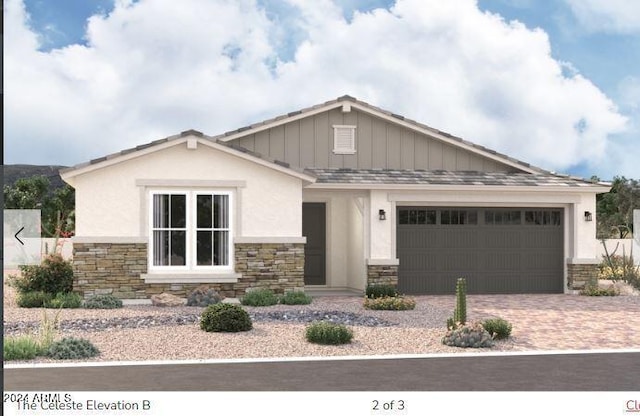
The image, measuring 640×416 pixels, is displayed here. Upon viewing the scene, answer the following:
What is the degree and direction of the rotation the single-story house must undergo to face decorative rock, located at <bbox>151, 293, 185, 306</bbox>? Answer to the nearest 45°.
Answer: approximately 45° to its right

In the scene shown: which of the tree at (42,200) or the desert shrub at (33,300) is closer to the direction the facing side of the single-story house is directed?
the desert shrub

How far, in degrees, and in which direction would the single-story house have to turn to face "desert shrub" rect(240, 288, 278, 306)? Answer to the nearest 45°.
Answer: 0° — it already faces it

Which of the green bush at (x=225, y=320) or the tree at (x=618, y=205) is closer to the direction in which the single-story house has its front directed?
the green bush

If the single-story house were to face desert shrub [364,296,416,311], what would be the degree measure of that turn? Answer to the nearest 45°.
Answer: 0° — it already faces it

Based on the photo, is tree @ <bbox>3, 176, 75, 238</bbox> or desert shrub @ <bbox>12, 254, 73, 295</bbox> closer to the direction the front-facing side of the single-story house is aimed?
the desert shrub

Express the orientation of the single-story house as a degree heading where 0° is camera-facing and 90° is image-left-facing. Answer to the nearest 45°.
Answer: approximately 0°

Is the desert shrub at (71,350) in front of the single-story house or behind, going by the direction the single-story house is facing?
in front

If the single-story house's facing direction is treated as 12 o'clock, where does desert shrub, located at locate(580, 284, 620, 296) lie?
The desert shrub is roughly at 9 o'clock from the single-story house.

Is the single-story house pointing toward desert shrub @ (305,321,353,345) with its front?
yes

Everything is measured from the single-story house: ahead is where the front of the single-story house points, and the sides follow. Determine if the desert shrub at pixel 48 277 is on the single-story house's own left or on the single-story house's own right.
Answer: on the single-story house's own right

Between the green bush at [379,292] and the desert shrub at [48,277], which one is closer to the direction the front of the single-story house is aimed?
the green bush
